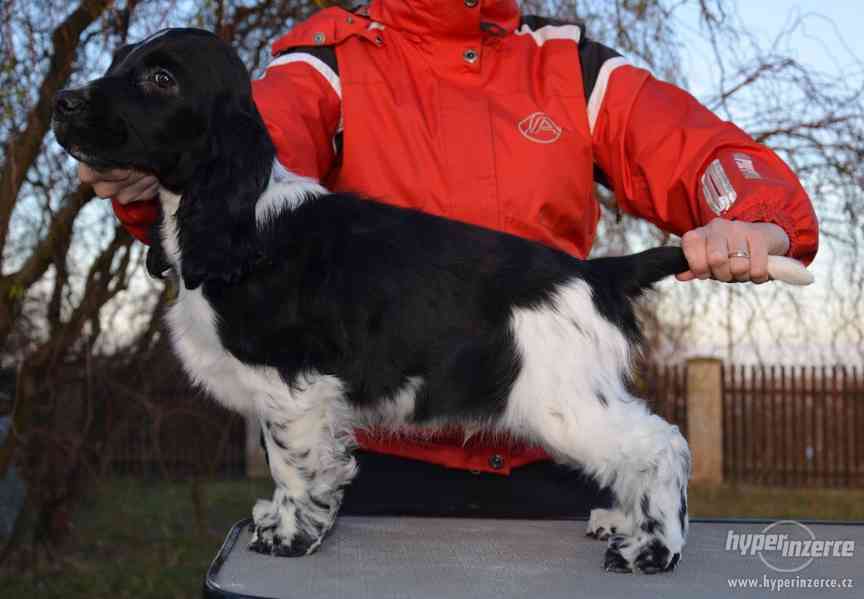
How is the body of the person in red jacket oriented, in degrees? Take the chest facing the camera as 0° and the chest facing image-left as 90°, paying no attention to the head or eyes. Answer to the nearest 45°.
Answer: approximately 0°

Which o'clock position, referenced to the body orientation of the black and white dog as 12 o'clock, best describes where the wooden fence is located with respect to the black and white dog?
The wooden fence is roughly at 4 o'clock from the black and white dog.

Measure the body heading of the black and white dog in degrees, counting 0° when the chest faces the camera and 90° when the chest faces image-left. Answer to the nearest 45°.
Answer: approximately 90°
